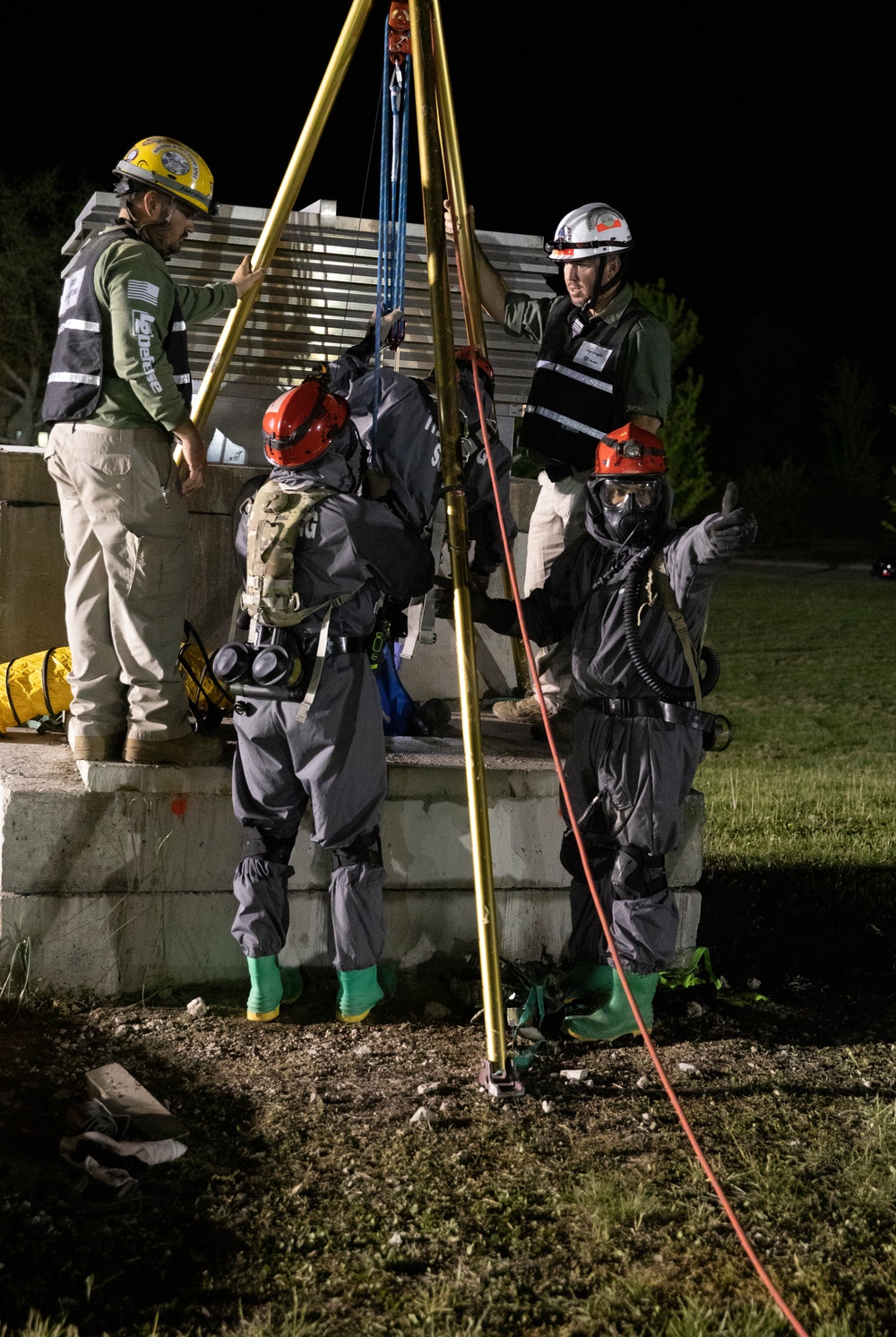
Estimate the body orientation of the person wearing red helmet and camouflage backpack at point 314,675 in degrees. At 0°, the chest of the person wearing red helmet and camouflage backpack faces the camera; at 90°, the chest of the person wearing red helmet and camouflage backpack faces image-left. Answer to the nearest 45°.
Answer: approximately 225°

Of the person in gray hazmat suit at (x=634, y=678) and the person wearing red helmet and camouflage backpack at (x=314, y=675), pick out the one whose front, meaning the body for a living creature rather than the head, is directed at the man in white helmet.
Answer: the person wearing red helmet and camouflage backpack

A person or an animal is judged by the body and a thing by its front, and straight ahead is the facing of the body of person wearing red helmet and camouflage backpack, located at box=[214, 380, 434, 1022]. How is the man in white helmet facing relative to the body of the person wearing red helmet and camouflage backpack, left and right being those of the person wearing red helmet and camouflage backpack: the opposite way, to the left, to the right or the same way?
the opposite way

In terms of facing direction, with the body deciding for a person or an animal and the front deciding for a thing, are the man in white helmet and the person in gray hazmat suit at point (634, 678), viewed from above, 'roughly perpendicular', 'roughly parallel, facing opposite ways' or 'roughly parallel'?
roughly parallel

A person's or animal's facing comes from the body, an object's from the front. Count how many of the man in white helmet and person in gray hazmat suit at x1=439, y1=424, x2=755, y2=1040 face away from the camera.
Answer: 0

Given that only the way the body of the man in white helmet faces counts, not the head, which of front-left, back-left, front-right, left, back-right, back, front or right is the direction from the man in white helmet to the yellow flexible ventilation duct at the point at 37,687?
front-right

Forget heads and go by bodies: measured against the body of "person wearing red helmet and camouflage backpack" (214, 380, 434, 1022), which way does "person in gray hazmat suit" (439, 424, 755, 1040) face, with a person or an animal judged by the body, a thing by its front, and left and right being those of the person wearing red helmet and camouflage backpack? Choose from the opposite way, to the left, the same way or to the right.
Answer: the opposite way

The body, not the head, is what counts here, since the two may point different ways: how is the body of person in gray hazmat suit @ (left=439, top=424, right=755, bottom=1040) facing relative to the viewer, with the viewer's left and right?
facing the viewer and to the left of the viewer

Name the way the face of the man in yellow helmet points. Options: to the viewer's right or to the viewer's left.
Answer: to the viewer's right
